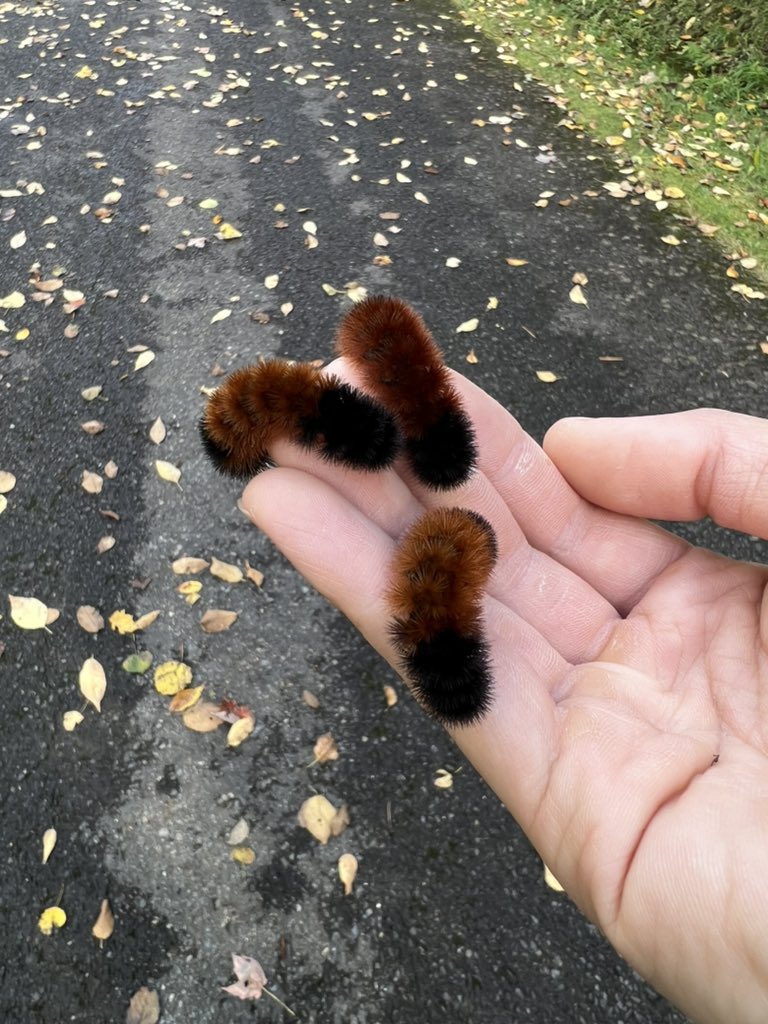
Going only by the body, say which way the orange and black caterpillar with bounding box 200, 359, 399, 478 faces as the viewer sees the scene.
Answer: to the viewer's right

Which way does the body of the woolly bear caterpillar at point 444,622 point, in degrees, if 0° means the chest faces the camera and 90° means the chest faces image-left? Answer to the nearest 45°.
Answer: approximately 0°

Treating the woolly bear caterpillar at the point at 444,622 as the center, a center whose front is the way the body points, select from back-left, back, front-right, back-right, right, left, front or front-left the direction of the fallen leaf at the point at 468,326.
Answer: back

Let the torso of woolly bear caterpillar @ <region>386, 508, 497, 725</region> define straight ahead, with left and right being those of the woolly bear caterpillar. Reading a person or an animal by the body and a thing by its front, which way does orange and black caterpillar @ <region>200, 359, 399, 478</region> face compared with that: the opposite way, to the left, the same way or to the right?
to the left
